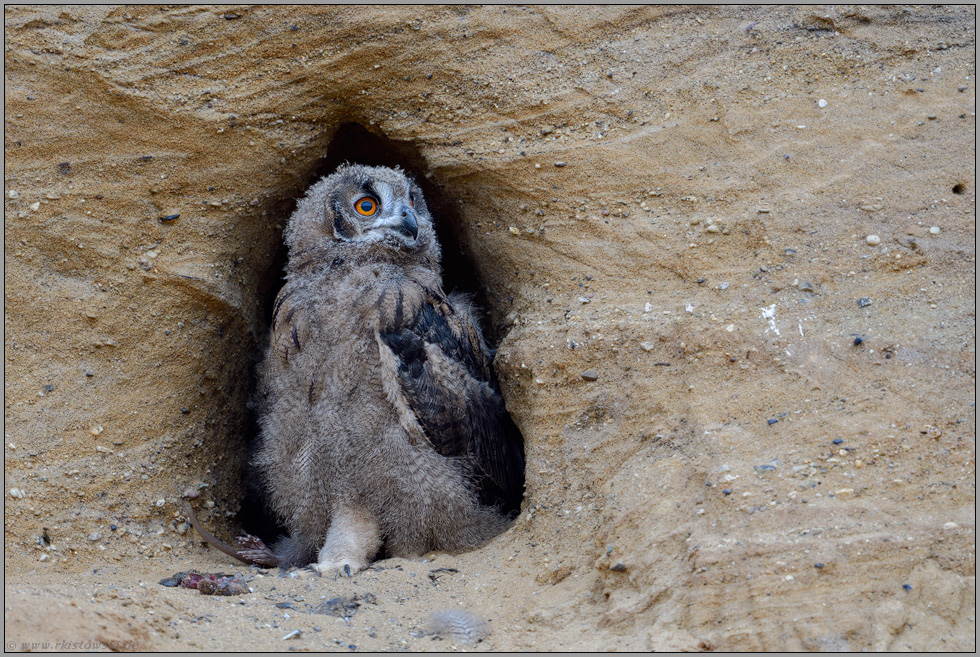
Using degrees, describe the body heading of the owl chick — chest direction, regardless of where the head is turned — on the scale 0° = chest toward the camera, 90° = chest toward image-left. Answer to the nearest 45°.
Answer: approximately 45°
